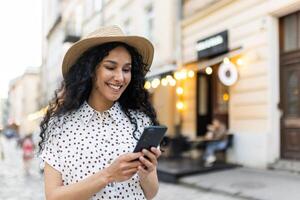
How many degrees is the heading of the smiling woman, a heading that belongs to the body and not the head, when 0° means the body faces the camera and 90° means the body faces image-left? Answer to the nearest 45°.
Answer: approximately 315°

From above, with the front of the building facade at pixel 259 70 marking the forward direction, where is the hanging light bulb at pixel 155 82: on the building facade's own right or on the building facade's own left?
on the building facade's own right

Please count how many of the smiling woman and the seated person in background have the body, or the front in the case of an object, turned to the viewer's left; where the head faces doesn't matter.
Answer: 1

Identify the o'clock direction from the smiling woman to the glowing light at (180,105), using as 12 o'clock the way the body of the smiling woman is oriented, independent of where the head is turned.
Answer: The glowing light is roughly at 8 o'clock from the smiling woman.

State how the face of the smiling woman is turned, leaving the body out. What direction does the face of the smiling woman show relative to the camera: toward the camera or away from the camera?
toward the camera

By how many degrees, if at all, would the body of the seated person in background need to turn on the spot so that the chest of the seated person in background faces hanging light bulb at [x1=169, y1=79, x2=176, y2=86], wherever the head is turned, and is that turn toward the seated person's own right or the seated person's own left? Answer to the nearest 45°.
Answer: approximately 45° to the seated person's own right

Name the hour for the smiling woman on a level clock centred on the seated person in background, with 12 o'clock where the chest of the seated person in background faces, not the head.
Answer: The smiling woman is roughly at 9 o'clock from the seated person in background.

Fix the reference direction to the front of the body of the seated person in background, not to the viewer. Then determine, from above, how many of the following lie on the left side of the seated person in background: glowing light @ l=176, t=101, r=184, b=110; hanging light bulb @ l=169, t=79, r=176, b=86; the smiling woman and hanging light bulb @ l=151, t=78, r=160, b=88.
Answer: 1

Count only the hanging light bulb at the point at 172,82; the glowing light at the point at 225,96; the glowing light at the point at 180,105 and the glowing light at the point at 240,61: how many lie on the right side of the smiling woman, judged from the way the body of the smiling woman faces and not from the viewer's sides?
0

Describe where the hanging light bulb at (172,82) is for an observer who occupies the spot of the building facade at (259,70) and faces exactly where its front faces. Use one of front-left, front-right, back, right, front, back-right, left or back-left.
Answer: right

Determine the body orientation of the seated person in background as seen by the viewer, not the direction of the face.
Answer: to the viewer's left

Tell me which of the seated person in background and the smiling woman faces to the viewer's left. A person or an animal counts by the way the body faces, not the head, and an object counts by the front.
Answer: the seated person in background

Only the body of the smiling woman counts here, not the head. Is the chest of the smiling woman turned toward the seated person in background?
no

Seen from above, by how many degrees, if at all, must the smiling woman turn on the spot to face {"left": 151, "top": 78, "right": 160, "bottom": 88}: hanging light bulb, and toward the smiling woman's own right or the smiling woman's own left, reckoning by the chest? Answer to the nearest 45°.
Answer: approximately 135° to the smiling woman's own left
